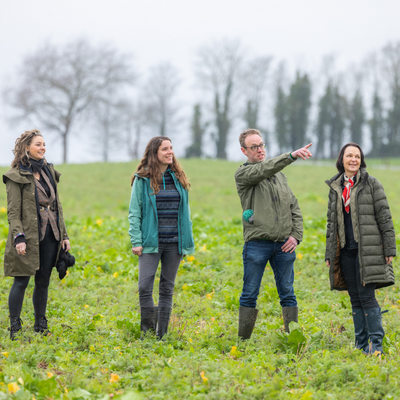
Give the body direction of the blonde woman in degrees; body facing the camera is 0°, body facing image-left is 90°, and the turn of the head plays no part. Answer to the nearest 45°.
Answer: approximately 315°

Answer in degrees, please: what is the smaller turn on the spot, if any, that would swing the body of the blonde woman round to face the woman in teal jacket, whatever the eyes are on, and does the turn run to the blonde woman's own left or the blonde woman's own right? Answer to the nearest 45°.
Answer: approximately 45° to the blonde woman's own left

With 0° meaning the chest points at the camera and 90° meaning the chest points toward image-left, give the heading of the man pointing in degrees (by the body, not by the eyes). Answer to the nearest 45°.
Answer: approximately 315°

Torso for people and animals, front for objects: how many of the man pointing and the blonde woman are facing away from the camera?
0

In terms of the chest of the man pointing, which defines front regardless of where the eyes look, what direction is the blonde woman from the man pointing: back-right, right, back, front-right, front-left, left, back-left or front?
back-right

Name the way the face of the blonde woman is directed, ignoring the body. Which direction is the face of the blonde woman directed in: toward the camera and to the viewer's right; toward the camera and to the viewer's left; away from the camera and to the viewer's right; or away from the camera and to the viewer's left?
toward the camera and to the viewer's right

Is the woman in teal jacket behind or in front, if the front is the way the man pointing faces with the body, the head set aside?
behind

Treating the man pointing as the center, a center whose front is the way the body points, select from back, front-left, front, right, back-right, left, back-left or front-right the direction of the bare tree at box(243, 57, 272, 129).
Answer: back-left
